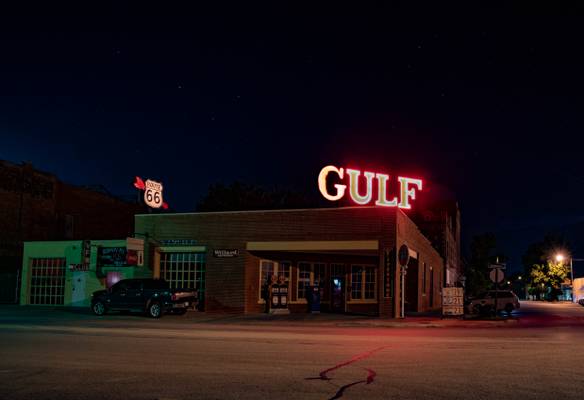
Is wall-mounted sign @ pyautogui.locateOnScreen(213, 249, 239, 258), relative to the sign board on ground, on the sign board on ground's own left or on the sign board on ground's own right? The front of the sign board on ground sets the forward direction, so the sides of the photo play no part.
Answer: on the sign board on ground's own right

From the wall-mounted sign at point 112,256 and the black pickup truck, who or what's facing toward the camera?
the wall-mounted sign

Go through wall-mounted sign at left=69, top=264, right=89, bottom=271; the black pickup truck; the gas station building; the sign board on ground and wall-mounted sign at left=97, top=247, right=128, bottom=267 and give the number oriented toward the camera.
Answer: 4

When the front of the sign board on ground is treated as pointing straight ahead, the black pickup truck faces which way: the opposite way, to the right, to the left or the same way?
to the right

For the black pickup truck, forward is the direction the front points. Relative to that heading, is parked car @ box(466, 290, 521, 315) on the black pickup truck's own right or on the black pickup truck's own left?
on the black pickup truck's own right

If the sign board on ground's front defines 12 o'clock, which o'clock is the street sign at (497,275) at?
The street sign is roughly at 9 o'clock from the sign board on ground.

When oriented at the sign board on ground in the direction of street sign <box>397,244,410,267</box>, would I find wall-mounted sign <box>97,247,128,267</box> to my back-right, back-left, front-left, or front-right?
front-right

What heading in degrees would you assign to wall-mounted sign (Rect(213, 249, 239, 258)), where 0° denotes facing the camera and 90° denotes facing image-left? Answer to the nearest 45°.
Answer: approximately 0°

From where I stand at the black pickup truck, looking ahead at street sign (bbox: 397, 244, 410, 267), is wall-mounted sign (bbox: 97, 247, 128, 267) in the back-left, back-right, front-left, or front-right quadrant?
back-left

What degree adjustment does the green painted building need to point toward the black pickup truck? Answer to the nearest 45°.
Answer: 0° — it already faces it

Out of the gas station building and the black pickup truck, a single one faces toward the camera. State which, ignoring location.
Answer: the gas station building

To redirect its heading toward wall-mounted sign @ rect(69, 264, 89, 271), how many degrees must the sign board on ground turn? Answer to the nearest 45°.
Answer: approximately 90° to its right

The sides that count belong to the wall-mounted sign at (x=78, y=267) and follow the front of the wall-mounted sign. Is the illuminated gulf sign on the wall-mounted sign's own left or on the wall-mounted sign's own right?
on the wall-mounted sign's own left

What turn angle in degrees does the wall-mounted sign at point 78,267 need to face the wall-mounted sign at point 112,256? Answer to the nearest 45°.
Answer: approximately 45° to its left

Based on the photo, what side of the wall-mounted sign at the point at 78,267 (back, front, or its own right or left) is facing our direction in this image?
front

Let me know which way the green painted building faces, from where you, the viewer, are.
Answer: facing the viewer
